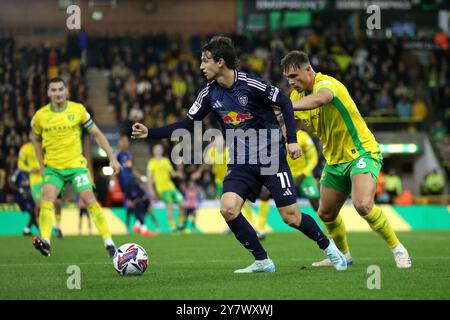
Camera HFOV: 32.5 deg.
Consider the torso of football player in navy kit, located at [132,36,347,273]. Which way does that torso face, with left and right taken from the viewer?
facing the viewer and to the left of the viewer

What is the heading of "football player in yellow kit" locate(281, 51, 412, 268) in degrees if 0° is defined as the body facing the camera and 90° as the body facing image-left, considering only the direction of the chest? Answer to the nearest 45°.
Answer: approximately 45°

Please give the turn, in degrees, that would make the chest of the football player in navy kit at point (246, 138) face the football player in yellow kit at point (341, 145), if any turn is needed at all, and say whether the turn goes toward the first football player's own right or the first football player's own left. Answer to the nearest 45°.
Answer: approximately 135° to the first football player's own left

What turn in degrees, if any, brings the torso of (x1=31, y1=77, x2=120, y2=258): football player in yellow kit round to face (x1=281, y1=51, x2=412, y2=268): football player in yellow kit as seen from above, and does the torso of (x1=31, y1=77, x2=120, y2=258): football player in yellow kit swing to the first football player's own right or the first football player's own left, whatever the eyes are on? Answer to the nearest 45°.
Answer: approximately 45° to the first football player's own left

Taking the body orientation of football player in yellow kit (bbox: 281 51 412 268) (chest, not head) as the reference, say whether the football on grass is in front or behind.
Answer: in front

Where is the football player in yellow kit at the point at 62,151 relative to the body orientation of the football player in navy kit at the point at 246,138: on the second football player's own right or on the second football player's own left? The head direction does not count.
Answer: on the second football player's own right

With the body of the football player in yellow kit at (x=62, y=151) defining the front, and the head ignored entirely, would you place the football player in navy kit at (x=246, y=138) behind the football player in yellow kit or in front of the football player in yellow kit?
in front

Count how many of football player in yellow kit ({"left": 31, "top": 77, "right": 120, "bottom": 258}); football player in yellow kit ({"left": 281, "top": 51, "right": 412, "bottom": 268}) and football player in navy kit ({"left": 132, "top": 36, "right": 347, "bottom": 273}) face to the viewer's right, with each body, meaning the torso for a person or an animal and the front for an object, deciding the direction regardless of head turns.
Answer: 0

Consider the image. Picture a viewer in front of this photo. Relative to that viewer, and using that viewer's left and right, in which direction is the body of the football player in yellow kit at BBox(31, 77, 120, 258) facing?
facing the viewer

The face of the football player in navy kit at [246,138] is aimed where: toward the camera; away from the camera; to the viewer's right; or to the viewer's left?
to the viewer's left

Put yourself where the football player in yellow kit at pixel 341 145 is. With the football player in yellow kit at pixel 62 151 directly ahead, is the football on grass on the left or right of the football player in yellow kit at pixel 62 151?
left
